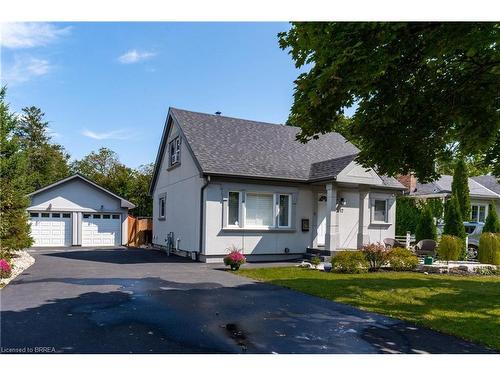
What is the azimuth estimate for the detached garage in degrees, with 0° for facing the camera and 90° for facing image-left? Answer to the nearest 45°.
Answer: approximately 0°

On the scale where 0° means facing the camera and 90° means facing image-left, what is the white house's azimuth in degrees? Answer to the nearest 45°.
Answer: approximately 315°

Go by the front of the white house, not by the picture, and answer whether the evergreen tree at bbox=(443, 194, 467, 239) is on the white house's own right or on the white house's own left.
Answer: on the white house's own left

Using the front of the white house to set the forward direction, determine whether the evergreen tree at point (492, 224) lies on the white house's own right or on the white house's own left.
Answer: on the white house's own left
